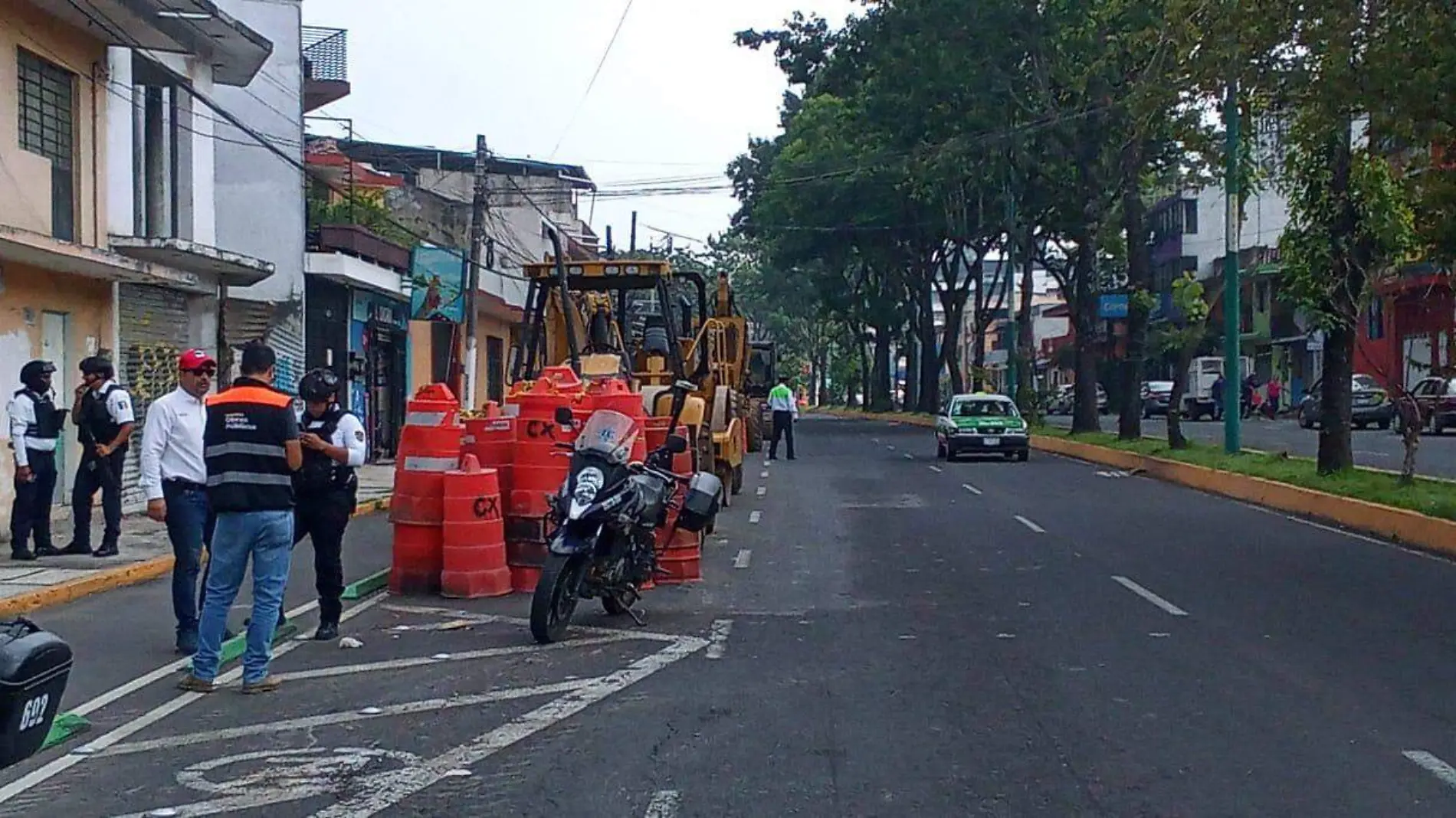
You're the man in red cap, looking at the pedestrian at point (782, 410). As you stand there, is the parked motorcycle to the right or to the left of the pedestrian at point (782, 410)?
right

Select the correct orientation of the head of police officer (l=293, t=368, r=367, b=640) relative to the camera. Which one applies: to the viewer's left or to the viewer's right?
to the viewer's left

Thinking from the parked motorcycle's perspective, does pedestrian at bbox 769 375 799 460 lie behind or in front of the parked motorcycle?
behind

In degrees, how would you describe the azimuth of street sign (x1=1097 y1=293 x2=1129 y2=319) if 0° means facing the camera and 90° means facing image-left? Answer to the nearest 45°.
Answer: approximately 0°

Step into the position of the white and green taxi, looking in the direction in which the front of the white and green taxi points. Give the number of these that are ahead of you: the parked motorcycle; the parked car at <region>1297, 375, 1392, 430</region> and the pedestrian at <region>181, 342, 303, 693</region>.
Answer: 2

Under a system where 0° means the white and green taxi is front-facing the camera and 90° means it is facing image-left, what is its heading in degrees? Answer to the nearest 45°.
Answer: approximately 0°

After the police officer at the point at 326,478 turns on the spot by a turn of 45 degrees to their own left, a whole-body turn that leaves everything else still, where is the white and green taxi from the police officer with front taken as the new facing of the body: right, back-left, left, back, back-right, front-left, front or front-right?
back-left

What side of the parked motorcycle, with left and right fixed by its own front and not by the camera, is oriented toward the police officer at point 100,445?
right
